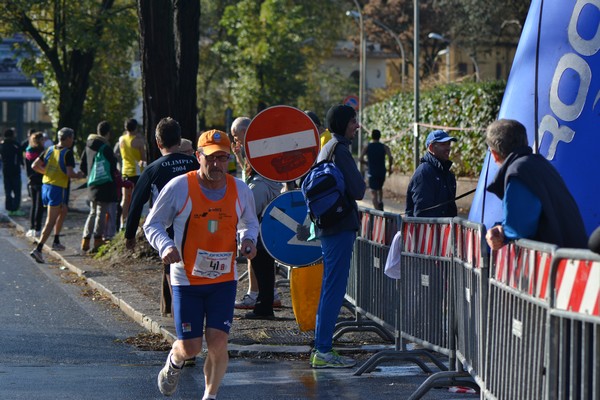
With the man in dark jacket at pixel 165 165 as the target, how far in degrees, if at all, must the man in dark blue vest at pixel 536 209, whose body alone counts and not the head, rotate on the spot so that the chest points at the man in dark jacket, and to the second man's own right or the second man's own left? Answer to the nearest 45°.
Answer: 0° — they already face them

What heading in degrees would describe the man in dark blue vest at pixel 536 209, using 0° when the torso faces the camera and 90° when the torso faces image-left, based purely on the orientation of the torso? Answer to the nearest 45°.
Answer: approximately 135°

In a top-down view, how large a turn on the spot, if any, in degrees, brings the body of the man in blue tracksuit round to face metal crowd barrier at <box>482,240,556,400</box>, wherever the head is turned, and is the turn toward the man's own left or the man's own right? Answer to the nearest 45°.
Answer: approximately 90° to the man's own right
